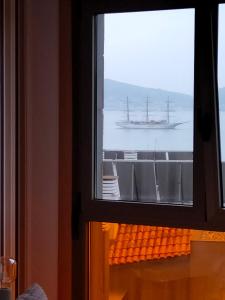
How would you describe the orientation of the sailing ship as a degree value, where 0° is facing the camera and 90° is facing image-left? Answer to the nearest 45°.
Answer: approximately 270°
